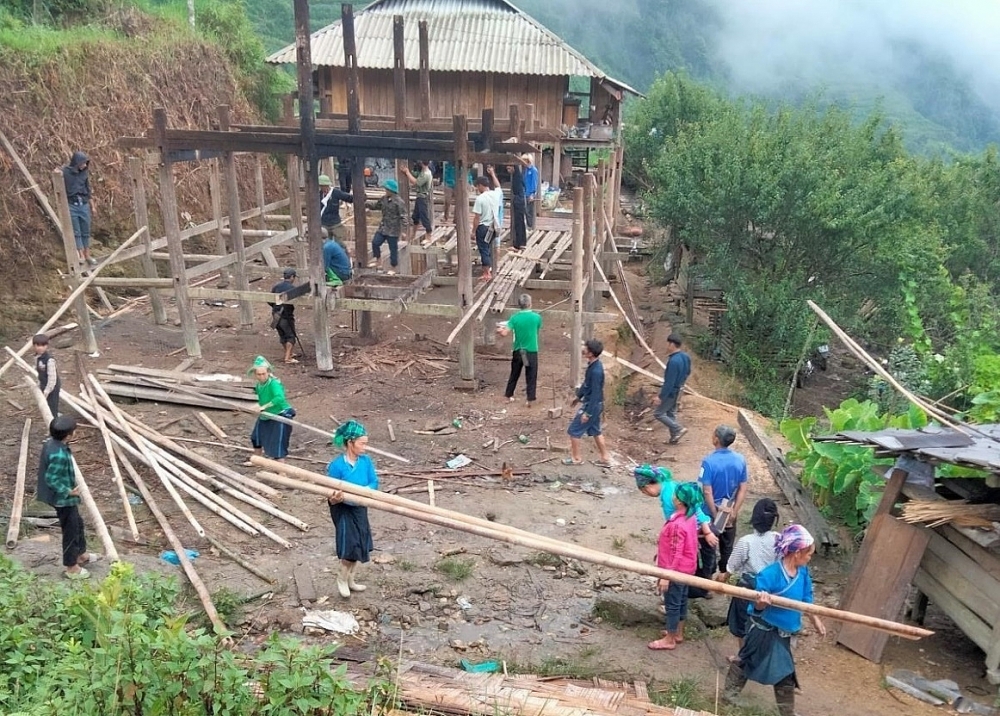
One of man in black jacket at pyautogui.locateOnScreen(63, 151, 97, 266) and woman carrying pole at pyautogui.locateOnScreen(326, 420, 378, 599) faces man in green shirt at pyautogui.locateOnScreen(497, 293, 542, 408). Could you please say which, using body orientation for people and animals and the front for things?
the man in black jacket

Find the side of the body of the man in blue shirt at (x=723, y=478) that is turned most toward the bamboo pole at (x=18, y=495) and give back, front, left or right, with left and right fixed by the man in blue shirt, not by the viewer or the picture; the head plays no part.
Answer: left

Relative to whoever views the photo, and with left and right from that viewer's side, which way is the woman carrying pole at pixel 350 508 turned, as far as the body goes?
facing the viewer and to the right of the viewer

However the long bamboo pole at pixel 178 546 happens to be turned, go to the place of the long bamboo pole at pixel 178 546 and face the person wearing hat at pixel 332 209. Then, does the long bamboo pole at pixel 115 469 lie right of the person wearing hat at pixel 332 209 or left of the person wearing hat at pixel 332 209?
left

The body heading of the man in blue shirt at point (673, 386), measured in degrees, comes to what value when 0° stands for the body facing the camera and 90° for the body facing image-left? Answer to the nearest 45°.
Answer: approximately 90°

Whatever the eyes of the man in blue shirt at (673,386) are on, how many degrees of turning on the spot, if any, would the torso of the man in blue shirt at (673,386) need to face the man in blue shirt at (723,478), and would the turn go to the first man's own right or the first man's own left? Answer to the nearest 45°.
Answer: approximately 90° to the first man's own left

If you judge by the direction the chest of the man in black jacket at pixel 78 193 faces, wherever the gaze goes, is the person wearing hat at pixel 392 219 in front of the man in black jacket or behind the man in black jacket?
in front

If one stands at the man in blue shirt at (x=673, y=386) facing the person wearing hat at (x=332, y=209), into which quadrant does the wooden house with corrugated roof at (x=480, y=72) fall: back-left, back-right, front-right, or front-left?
front-right

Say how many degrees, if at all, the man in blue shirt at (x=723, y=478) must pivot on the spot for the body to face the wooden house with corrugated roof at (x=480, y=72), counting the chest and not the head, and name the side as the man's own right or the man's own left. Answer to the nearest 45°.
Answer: approximately 45° to the man's own left

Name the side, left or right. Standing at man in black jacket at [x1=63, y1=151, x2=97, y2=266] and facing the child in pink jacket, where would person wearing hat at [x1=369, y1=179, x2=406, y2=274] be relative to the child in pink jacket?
left

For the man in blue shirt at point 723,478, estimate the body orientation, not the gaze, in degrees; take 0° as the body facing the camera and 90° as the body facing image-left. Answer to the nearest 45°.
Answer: approximately 180°

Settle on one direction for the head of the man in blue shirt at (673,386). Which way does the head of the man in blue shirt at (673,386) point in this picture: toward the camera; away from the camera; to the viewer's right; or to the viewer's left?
to the viewer's left
